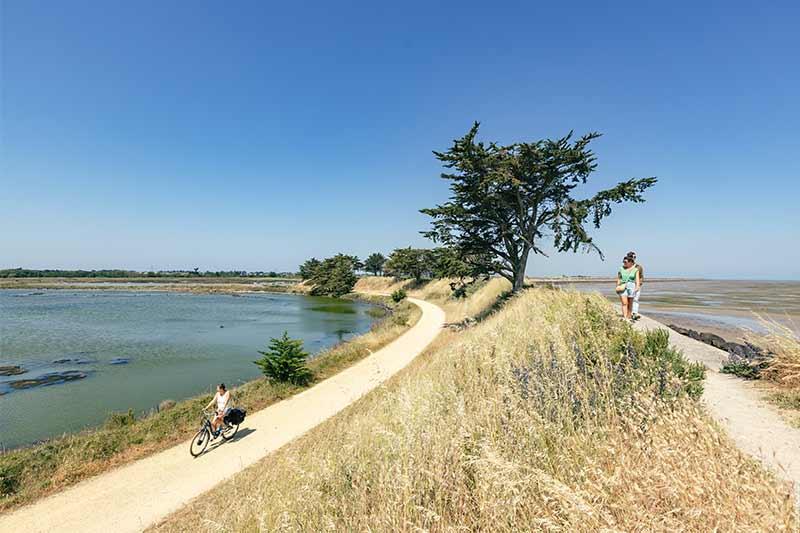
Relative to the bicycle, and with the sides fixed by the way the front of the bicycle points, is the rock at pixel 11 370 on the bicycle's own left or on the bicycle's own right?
on the bicycle's own right

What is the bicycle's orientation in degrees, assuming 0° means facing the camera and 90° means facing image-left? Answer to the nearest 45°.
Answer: approximately 45°

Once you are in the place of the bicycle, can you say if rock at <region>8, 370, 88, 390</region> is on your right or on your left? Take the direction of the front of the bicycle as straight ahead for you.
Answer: on your right

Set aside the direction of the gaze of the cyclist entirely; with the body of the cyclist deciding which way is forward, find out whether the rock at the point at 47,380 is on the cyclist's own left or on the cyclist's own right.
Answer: on the cyclist's own right

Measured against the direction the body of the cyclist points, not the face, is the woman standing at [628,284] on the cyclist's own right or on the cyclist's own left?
on the cyclist's own left

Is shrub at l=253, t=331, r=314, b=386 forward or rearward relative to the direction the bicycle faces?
rearward

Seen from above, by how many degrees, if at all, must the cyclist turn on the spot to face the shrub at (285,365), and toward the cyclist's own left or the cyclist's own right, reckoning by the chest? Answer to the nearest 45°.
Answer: approximately 180°
